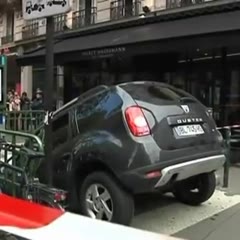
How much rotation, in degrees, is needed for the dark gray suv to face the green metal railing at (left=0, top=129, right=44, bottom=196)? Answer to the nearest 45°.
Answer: approximately 45° to its left

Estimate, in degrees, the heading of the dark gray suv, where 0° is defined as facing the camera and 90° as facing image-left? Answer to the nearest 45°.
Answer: approximately 135°
